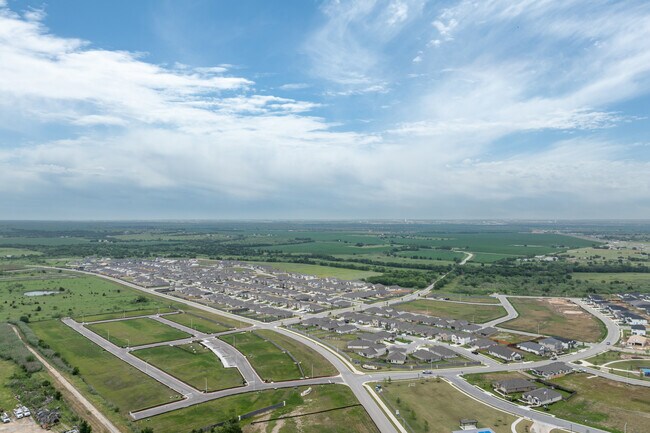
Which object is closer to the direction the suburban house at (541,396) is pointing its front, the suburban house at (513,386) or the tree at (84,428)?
the tree

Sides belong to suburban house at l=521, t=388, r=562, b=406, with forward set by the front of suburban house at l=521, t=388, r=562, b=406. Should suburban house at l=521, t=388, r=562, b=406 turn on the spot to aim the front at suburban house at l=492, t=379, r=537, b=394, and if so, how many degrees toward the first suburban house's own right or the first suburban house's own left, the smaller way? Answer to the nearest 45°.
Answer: approximately 90° to the first suburban house's own right

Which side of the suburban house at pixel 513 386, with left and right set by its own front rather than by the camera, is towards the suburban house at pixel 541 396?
left
